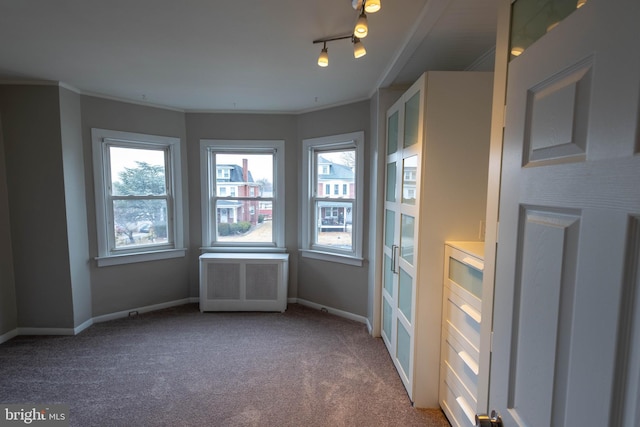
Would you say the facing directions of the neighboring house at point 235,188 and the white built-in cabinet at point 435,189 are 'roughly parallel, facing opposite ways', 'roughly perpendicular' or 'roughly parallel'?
roughly perpendicular

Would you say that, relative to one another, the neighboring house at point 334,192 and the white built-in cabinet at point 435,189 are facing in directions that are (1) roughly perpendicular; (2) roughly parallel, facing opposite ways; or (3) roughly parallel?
roughly perpendicular

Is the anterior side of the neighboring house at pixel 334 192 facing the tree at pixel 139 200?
no

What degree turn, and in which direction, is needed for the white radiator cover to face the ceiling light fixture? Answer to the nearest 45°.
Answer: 0° — it already faces it

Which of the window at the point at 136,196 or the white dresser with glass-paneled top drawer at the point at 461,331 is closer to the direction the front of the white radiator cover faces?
the white dresser with glass-paneled top drawer

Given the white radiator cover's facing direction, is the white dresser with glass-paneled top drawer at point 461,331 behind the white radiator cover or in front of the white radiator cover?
in front

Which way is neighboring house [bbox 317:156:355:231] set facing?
toward the camera

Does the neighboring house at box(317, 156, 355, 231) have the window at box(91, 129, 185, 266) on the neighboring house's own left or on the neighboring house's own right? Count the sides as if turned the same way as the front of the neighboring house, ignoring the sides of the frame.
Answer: on the neighboring house's own right

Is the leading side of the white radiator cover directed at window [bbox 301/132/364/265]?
no

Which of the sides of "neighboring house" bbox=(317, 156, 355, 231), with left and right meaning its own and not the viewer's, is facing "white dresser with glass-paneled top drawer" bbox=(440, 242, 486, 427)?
front

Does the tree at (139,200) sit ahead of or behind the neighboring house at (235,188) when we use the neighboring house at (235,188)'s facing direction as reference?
ahead

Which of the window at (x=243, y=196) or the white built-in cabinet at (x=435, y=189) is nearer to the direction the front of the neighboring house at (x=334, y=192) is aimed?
the white built-in cabinet

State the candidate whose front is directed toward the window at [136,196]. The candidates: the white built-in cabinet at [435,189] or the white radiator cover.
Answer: the white built-in cabinet

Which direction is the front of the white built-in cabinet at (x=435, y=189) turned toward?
to the viewer's left

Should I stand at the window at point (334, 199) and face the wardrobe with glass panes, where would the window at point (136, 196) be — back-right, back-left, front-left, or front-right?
back-right

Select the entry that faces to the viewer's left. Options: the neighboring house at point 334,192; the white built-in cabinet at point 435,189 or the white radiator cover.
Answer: the white built-in cabinet
